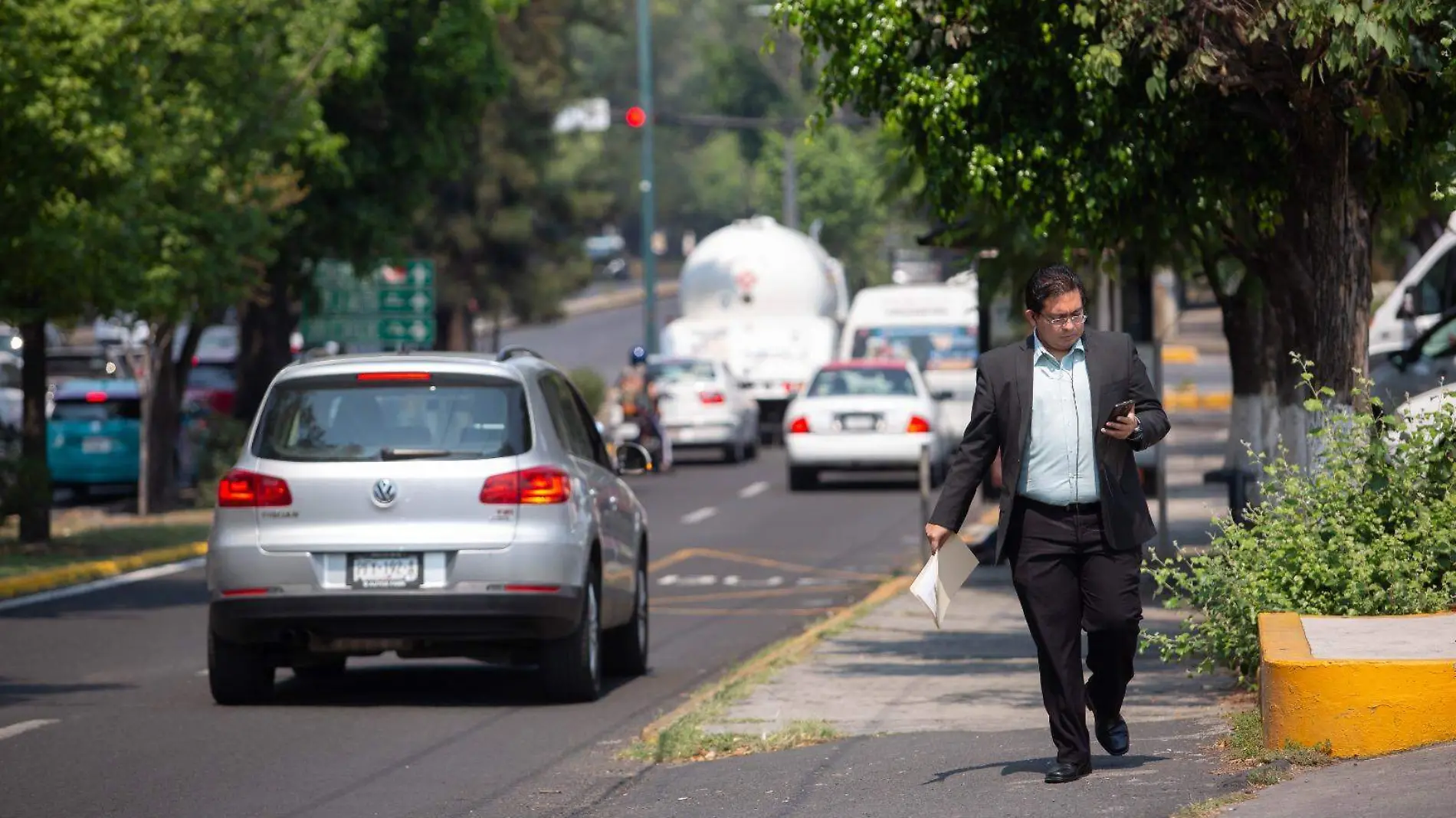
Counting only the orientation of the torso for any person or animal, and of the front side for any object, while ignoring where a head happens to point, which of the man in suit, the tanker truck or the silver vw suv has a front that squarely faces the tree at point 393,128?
the silver vw suv

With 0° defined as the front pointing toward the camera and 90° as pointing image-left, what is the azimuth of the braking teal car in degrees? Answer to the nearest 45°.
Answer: approximately 180°

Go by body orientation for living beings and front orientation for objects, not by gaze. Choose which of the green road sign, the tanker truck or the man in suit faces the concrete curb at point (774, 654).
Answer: the green road sign

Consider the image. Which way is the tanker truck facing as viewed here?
away from the camera

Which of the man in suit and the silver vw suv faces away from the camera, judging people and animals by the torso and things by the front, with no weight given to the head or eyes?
the silver vw suv

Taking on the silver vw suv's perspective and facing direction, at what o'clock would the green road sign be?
The green road sign is roughly at 12 o'clock from the silver vw suv.

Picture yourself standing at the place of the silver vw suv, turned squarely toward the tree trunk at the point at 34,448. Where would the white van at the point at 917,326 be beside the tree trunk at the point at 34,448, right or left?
right

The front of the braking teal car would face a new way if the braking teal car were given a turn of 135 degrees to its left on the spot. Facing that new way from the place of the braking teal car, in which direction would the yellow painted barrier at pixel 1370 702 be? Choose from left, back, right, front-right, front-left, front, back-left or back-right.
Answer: front-left

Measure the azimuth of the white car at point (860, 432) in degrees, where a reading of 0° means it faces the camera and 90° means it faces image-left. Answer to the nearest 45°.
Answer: approximately 180°

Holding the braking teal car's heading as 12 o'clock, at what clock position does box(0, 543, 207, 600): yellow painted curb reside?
The yellow painted curb is roughly at 6 o'clock from the braking teal car.

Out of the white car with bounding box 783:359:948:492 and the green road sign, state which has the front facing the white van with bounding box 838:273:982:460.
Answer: the white car
